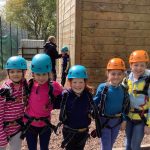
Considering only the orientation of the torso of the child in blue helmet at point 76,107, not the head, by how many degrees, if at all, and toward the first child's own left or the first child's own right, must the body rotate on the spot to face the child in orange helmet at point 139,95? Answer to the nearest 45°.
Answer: approximately 90° to the first child's own left

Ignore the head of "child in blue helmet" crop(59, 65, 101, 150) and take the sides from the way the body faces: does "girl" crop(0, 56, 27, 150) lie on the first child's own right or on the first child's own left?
on the first child's own right

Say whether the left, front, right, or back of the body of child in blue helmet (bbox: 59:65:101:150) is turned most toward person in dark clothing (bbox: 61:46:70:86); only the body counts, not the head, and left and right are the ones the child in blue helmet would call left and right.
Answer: back

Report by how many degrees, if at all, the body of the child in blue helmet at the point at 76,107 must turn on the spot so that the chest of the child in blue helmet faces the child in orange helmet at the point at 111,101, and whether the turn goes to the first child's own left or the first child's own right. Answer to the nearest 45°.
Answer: approximately 135° to the first child's own left

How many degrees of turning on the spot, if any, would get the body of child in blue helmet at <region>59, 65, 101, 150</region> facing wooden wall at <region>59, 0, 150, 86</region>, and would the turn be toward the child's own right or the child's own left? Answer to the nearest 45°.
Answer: approximately 180°

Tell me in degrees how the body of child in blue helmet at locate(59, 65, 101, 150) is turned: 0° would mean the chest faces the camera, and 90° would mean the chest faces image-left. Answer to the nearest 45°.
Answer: approximately 0°
